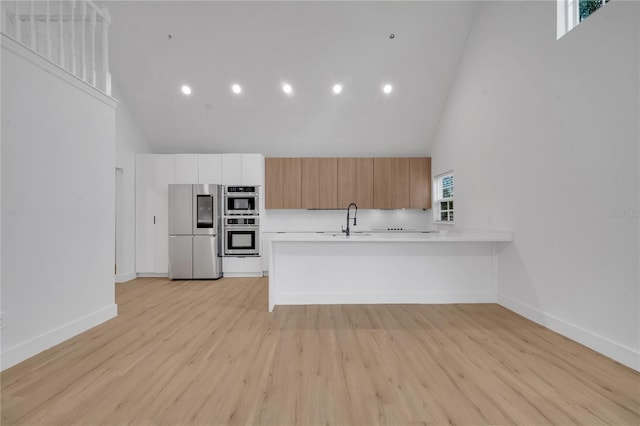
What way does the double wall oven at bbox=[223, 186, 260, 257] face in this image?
toward the camera

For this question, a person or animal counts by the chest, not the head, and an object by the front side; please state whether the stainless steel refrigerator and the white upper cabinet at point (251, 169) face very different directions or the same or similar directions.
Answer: same or similar directions

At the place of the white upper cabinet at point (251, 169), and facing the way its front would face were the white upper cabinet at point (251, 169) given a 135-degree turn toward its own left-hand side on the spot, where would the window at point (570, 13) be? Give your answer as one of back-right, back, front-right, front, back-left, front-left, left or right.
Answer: right

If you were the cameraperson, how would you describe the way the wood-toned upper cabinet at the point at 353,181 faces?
facing the viewer

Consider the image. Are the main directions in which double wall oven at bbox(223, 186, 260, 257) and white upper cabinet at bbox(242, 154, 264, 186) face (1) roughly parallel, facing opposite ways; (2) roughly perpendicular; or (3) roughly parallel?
roughly parallel

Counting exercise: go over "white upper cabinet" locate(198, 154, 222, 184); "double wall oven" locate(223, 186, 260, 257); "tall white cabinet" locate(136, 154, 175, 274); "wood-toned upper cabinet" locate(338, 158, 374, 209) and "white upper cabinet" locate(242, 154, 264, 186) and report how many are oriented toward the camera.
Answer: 5

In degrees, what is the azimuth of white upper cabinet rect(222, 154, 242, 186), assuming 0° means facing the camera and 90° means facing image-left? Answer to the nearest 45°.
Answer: approximately 0°

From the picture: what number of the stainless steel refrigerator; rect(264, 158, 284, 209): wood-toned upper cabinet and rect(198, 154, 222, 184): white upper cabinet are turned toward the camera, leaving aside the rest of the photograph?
3

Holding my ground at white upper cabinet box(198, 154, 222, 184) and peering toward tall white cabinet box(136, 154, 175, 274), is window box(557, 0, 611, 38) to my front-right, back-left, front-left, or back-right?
back-left

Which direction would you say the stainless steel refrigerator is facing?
toward the camera

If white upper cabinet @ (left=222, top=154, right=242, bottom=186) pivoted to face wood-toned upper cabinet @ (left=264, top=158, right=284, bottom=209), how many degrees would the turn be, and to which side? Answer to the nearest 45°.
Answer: approximately 90° to its left

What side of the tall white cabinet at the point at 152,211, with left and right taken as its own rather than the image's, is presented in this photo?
front
